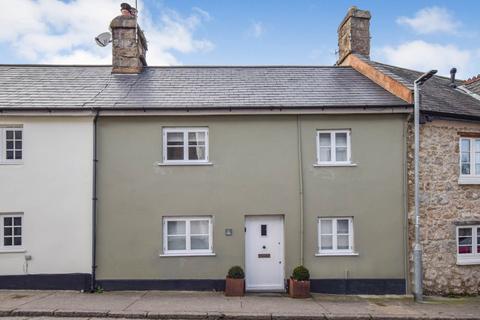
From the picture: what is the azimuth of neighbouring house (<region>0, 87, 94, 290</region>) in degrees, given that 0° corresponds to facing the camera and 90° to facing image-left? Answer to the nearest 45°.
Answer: approximately 0°

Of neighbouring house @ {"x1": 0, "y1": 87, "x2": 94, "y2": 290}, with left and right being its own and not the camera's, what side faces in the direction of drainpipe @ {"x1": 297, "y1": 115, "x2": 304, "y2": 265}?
left

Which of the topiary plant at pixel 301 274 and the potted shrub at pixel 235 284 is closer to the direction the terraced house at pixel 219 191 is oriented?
the potted shrub

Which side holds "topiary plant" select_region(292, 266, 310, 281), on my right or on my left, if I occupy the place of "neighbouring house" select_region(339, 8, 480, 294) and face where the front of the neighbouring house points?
on my right

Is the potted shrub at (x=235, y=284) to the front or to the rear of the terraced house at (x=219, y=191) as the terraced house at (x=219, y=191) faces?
to the front
